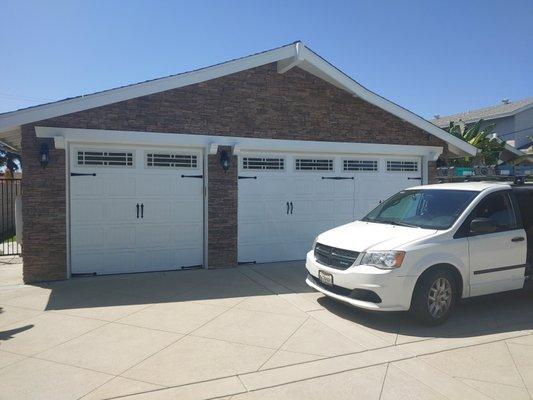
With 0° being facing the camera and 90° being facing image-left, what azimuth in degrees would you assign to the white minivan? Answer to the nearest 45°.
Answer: approximately 45°

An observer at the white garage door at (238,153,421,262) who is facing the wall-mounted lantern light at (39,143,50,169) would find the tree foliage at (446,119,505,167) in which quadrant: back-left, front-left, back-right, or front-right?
back-right

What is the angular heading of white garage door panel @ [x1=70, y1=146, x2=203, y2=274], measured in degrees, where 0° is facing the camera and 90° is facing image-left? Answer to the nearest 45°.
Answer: approximately 0°

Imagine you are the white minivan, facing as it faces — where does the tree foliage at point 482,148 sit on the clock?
The tree foliage is roughly at 5 o'clock from the white minivan.

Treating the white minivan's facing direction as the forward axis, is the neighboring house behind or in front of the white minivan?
behind

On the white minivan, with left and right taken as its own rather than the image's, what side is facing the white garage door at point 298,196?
right

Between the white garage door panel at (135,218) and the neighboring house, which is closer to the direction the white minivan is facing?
the white garage door panel

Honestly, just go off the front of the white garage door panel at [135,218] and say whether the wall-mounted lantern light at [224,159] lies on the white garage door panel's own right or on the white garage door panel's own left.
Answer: on the white garage door panel's own left

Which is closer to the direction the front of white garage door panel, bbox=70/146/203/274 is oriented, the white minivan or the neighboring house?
the white minivan

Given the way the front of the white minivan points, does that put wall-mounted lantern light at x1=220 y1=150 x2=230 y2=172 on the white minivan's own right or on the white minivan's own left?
on the white minivan's own right

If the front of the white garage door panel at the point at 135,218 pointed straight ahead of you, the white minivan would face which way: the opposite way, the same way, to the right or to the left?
to the right
